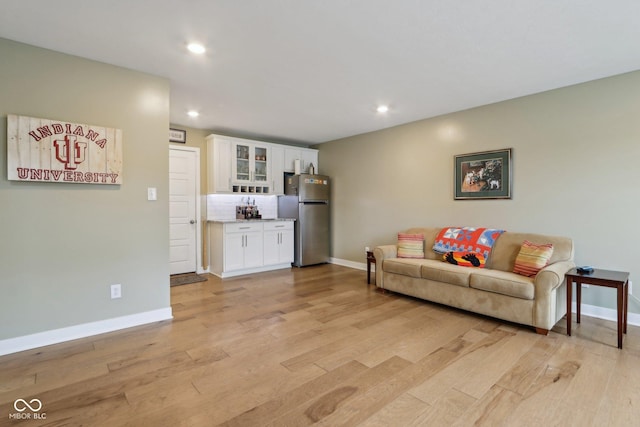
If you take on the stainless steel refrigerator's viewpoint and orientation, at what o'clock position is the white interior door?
The white interior door is roughly at 4 o'clock from the stainless steel refrigerator.

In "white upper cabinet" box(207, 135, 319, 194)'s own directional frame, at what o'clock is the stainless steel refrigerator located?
The stainless steel refrigerator is roughly at 10 o'clock from the white upper cabinet.

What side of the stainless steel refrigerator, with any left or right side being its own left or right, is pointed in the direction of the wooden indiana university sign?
right

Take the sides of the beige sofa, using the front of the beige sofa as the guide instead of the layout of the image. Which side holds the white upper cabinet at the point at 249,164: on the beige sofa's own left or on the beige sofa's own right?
on the beige sofa's own right

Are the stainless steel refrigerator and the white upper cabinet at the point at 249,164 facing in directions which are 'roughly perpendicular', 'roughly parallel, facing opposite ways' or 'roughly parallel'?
roughly parallel

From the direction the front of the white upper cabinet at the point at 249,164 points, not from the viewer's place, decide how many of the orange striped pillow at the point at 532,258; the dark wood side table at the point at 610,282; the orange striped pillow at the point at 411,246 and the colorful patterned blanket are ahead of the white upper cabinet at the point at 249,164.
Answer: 4

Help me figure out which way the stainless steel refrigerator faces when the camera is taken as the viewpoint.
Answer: facing the viewer and to the right of the viewer

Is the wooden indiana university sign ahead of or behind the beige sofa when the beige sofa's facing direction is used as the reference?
ahead

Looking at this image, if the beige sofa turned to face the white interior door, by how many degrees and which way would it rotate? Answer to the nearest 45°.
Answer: approximately 45° to its right

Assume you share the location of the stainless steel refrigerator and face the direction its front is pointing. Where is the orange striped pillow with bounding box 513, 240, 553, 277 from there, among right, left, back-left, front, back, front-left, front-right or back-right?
front

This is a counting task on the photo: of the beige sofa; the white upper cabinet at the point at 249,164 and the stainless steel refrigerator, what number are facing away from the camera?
0

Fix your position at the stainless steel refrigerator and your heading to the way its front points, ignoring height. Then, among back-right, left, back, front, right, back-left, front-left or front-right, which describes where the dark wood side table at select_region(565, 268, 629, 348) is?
front
